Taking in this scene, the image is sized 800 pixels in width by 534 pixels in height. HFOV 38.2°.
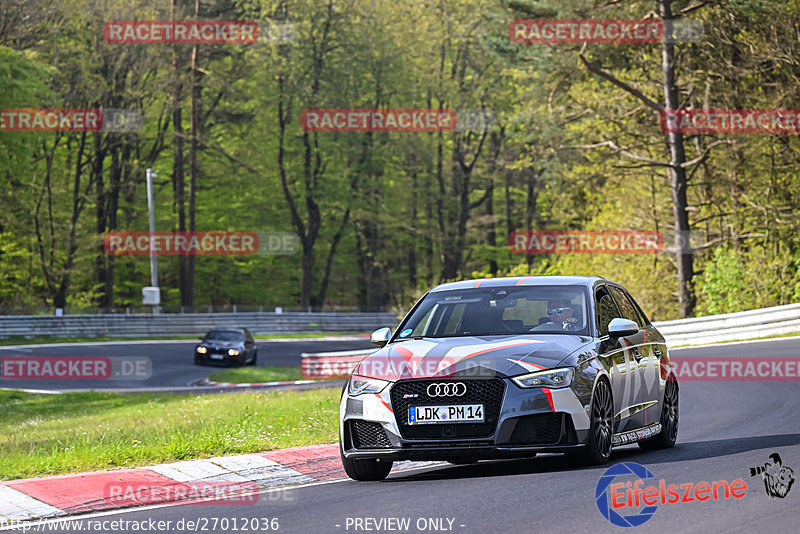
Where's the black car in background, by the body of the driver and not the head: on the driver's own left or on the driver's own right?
on the driver's own right

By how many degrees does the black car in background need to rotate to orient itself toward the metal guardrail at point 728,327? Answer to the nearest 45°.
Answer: approximately 90° to its left

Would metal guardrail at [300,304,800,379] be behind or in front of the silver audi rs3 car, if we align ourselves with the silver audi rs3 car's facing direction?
behind

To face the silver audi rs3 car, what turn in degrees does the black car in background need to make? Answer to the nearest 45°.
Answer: approximately 45° to its left

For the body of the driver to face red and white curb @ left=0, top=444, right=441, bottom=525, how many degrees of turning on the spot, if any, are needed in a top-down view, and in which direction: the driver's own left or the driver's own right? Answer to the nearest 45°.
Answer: approximately 45° to the driver's own right

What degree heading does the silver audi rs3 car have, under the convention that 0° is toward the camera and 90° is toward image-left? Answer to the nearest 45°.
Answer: approximately 45°

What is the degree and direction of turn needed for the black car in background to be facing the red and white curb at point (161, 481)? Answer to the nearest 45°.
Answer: approximately 45° to its left

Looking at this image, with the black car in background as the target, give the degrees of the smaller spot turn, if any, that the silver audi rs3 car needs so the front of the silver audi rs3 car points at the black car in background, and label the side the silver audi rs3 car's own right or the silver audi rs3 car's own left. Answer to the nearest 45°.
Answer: approximately 135° to the silver audi rs3 car's own right

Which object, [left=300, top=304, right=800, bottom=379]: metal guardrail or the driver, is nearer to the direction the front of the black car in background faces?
the driver
